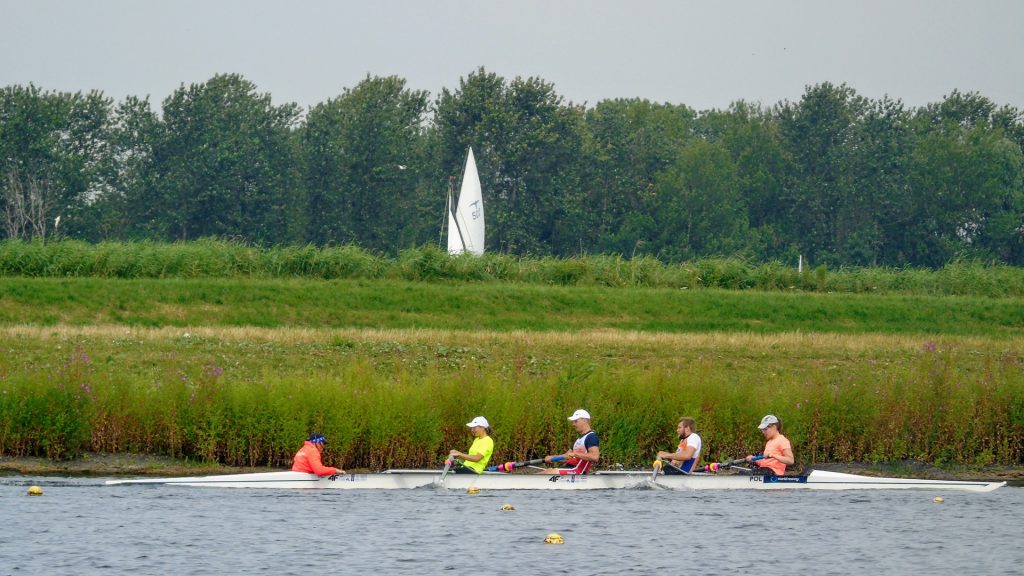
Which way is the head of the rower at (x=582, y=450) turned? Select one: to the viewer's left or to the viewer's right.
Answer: to the viewer's left

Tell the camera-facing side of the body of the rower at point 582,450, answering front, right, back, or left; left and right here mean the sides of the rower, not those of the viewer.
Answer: left

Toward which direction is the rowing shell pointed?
to the viewer's right

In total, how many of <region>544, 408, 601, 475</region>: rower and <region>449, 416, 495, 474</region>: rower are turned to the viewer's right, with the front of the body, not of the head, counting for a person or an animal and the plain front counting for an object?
0

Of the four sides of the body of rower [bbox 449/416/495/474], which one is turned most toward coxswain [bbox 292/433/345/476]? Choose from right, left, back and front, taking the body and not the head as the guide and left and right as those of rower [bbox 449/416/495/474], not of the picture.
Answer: front

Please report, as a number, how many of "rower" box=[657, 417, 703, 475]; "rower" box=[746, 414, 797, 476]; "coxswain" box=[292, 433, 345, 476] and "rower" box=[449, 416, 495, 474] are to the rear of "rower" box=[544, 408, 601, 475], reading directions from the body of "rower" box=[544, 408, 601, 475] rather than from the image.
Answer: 2

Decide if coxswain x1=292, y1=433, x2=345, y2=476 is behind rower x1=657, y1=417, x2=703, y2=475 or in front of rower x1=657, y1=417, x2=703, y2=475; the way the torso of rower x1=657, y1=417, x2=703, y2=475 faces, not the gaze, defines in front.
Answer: in front

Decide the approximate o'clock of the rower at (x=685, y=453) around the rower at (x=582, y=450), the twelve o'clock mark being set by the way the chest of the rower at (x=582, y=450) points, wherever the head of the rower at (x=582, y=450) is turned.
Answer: the rower at (x=685, y=453) is roughly at 6 o'clock from the rower at (x=582, y=450).

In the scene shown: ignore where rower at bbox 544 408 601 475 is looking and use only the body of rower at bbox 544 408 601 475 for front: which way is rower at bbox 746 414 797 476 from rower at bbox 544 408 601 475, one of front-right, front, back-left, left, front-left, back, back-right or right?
back

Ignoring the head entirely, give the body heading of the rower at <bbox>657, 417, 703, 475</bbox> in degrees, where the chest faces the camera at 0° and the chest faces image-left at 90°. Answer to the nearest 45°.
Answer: approximately 90°

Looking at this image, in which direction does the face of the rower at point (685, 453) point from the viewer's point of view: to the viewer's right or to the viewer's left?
to the viewer's left

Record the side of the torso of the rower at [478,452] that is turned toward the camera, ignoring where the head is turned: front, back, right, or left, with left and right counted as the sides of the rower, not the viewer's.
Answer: left
